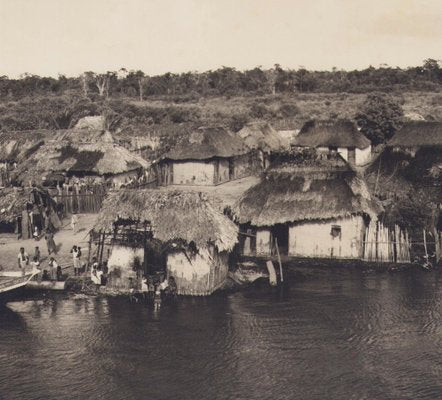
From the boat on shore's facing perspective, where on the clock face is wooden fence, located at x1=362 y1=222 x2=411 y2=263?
The wooden fence is roughly at 12 o'clock from the boat on shore.

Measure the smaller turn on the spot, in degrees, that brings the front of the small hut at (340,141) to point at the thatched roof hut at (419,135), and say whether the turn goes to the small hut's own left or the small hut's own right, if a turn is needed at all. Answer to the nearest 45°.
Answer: approximately 45° to the small hut's own left

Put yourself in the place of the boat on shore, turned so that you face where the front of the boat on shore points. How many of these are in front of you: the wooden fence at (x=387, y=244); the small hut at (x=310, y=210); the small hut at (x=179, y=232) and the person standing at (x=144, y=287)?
4

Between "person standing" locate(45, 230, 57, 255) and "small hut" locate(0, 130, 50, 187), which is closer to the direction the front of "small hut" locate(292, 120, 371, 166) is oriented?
the person standing

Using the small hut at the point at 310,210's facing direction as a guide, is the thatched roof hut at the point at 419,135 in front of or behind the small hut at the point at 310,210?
behind

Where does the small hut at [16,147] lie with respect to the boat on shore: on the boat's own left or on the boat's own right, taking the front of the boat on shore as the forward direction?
on the boat's own left

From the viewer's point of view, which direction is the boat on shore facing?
to the viewer's right

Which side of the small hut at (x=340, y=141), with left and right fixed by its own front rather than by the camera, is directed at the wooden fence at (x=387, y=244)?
front

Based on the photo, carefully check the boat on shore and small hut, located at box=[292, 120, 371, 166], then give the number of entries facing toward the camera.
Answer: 1

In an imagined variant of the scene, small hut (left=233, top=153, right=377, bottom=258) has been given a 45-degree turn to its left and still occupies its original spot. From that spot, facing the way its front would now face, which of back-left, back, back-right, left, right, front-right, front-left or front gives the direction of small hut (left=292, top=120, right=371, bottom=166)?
back-left

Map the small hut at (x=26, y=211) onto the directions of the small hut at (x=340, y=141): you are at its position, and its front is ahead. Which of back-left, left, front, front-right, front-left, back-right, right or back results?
front-right

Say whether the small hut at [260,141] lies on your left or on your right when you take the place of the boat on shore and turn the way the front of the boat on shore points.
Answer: on your left

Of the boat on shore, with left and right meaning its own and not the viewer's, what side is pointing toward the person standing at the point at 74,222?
left
